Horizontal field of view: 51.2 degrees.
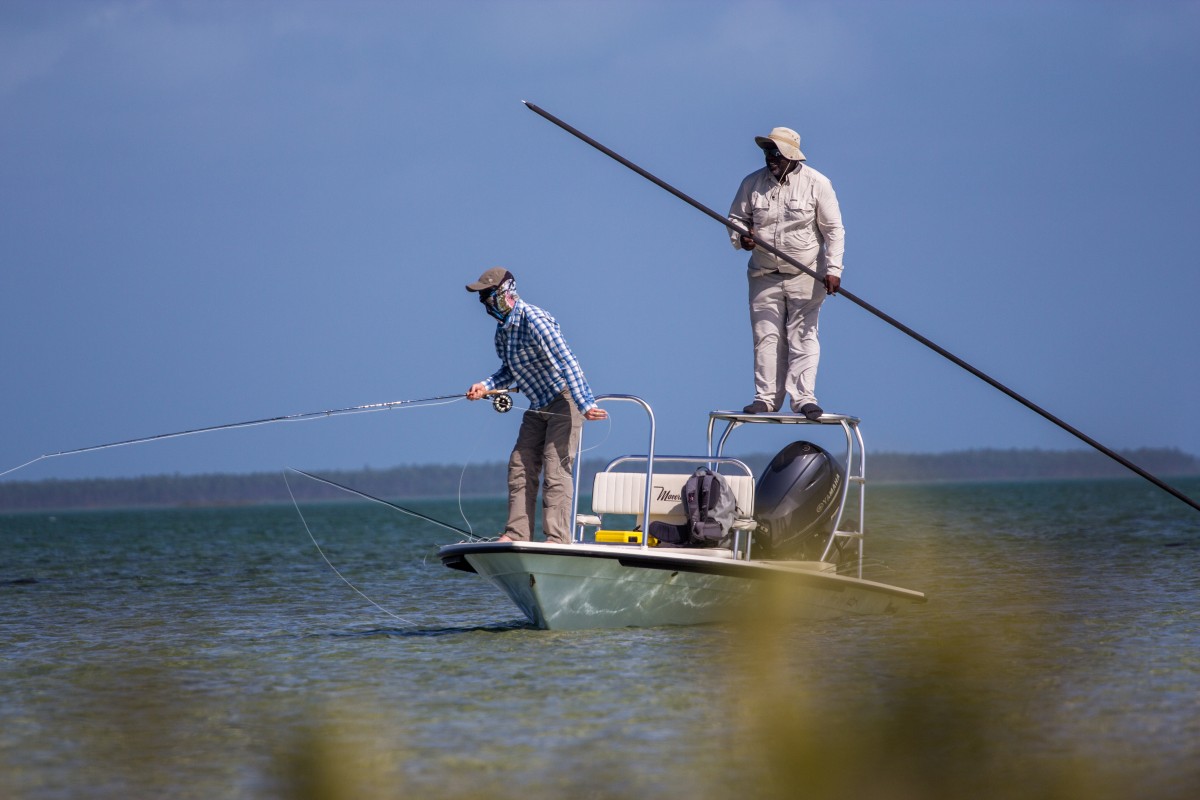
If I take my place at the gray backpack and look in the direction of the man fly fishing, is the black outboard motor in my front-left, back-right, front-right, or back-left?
back-right

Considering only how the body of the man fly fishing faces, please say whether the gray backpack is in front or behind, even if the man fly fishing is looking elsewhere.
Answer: behind

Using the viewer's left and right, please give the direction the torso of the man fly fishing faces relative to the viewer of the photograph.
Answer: facing the viewer and to the left of the viewer

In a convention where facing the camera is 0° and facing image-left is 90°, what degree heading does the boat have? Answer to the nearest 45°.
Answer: approximately 45°

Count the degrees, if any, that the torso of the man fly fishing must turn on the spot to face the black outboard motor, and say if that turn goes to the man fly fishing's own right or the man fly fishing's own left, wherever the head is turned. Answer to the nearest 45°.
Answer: approximately 180°
